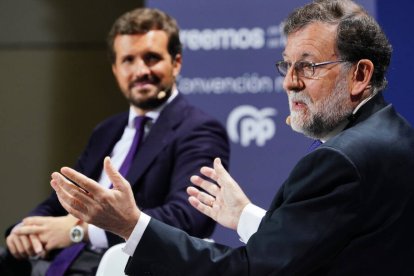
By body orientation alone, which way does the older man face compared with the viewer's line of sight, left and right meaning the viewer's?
facing to the left of the viewer

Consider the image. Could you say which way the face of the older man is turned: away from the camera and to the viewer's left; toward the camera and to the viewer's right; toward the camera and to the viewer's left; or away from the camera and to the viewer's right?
toward the camera and to the viewer's left
